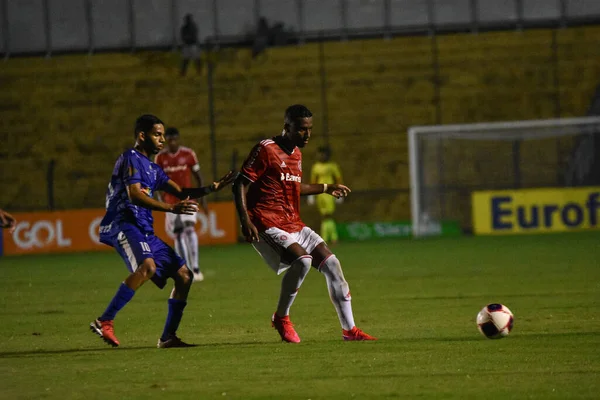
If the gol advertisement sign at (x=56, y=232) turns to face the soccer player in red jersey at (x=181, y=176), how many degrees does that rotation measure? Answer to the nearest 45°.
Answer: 0° — it already faces them

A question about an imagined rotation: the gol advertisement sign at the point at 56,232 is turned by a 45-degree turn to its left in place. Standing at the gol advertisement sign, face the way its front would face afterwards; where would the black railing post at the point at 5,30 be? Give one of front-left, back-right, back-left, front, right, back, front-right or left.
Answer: back-left

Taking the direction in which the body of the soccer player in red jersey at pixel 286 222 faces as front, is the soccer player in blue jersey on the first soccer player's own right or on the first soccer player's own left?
on the first soccer player's own right

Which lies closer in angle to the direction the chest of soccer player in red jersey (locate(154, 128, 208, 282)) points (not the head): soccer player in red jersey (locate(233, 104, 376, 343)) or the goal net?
the soccer player in red jersey

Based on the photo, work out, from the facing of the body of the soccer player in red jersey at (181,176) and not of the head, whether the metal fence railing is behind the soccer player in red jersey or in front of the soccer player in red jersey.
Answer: behind

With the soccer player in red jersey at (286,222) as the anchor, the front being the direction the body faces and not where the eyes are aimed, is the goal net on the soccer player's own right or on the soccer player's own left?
on the soccer player's own left

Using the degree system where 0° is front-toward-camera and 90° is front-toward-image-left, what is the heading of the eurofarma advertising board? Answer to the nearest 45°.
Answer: approximately 0°

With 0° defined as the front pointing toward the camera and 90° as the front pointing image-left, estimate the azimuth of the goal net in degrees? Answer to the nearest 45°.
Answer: approximately 0°

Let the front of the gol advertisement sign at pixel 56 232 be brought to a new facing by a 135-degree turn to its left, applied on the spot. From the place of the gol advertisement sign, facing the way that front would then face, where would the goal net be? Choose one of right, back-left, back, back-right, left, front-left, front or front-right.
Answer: front-right

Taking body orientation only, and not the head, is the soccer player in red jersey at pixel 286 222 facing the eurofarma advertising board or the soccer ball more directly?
the soccer ball

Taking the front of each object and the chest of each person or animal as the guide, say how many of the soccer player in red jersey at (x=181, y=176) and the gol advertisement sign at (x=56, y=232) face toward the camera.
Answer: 2
